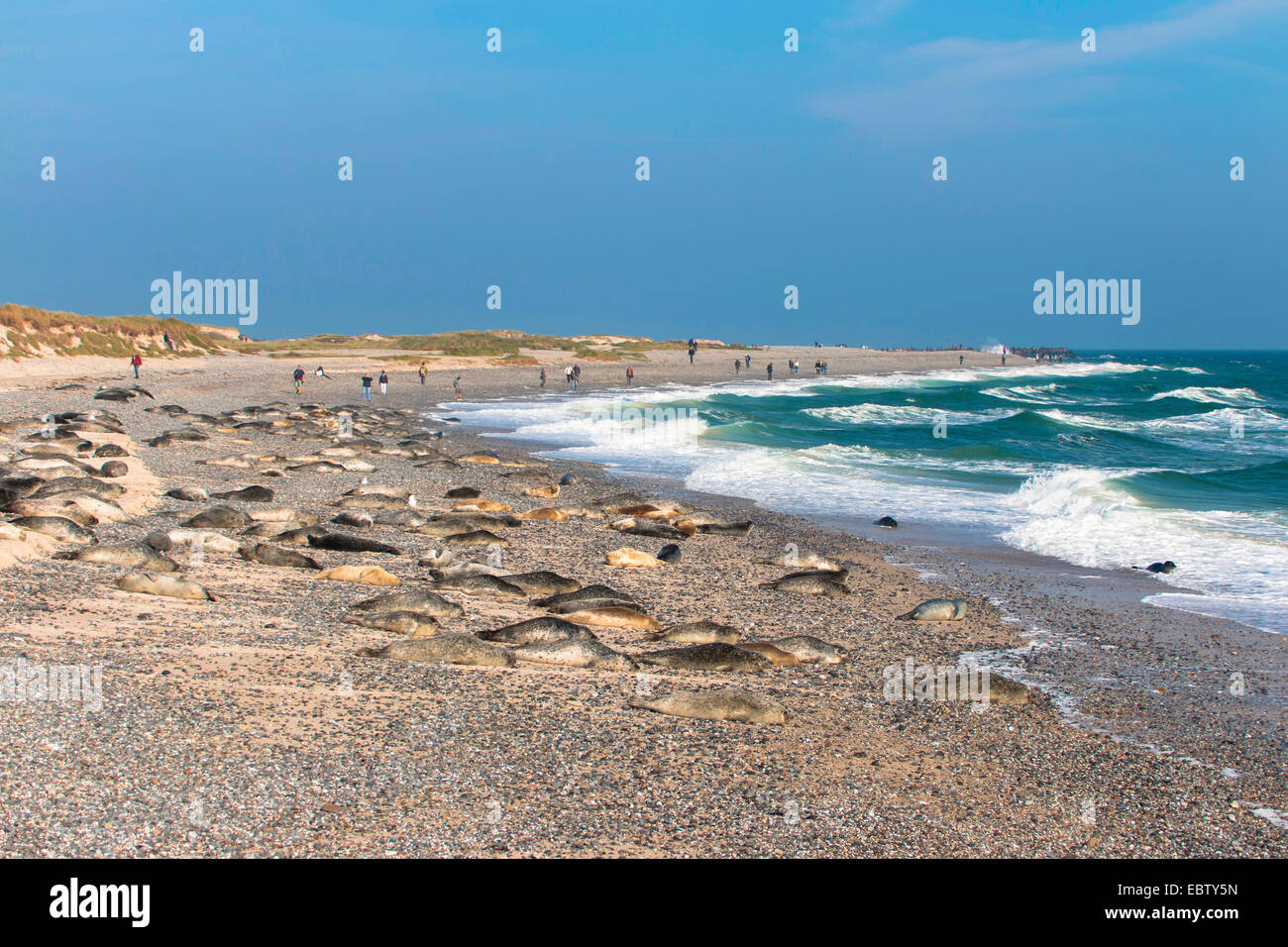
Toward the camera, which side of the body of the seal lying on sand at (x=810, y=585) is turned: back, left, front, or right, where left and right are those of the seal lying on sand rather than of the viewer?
right

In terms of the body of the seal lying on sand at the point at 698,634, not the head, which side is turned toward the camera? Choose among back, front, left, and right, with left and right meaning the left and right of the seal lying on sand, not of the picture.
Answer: right

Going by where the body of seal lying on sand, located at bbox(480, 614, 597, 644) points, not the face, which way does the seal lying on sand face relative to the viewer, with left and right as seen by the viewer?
facing to the right of the viewer

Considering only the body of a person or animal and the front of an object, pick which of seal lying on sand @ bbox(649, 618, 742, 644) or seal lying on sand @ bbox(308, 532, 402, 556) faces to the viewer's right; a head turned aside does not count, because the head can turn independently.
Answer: seal lying on sand @ bbox(649, 618, 742, 644)

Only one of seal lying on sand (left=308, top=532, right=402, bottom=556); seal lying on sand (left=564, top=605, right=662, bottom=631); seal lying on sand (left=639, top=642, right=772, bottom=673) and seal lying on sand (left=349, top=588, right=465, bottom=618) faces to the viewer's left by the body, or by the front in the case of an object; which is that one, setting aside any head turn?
seal lying on sand (left=308, top=532, right=402, bottom=556)

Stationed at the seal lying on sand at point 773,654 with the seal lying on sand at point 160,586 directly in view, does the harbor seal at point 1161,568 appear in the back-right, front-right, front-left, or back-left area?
back-right

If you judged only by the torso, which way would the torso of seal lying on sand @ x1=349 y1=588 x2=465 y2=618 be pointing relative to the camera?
to the viewer's right
